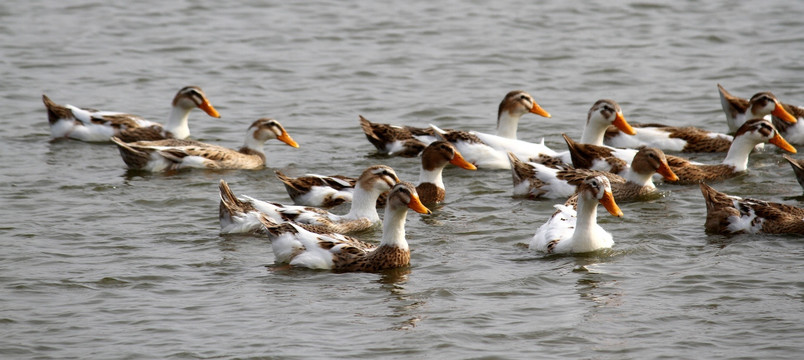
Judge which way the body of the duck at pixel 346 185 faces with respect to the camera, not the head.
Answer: to the viewer's right

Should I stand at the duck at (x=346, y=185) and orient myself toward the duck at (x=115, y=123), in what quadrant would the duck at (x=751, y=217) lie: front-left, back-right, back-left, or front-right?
back-right

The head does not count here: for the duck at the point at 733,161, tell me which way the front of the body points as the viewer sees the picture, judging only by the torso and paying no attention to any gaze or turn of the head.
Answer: to the viewer's right

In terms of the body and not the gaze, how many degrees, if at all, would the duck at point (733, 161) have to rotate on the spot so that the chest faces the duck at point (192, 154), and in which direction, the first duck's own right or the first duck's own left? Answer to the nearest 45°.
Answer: approximately 180°

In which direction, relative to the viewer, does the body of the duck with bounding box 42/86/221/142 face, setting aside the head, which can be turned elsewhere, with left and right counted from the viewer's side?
facing to the right of the viewer

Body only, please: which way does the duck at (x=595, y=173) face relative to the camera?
to the viewer's right

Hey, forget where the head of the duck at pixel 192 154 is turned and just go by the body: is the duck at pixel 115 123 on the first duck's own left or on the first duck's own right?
on the first duck's own left

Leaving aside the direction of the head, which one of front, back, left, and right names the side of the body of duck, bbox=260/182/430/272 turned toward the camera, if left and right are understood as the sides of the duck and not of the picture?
right

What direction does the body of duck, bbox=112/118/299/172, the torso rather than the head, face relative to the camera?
to the viewer's right

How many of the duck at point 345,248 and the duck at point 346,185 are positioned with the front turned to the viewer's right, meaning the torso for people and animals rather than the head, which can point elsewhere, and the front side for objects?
2

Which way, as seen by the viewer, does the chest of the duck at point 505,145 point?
to the viewer's right

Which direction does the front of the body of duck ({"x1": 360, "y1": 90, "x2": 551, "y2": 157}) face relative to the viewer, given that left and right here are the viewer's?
facing to the right of the viewer

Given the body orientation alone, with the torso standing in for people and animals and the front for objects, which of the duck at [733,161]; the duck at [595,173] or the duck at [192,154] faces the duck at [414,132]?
the duck at [192,154]

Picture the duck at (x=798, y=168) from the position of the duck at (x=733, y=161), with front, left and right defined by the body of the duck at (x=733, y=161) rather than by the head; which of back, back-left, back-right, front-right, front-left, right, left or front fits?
front-right
